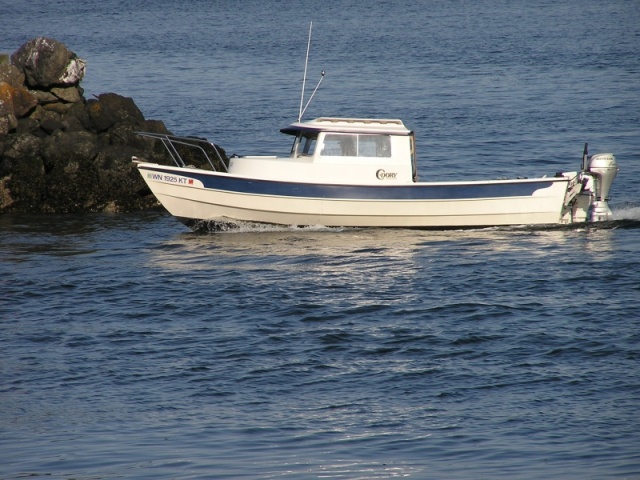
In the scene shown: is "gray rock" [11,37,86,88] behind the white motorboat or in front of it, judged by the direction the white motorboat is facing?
in front

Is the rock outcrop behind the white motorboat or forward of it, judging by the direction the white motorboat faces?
forward

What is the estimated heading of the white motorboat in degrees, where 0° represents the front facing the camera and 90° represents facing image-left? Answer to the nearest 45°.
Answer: approximately 90°
